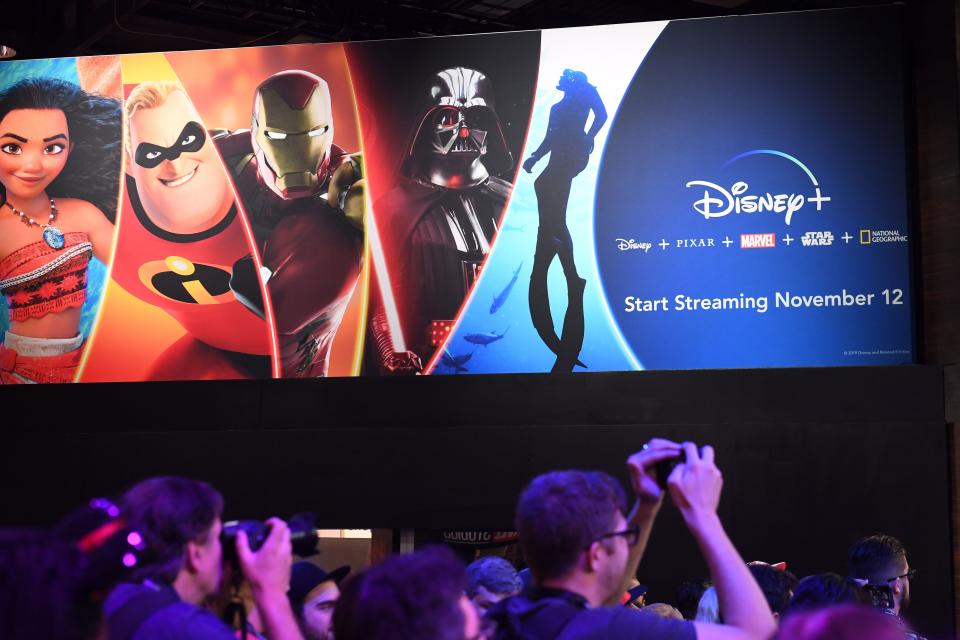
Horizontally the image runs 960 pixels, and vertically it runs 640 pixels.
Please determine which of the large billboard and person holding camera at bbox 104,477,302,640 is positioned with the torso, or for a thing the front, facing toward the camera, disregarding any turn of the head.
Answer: the large billboard

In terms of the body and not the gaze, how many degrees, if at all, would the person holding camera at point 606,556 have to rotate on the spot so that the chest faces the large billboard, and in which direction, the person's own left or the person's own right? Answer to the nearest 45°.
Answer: approximately 45° to the person's own left

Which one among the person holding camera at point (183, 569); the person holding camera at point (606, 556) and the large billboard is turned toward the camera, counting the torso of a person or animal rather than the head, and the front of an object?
the large billboard

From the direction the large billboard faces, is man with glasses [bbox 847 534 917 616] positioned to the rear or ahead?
ahead

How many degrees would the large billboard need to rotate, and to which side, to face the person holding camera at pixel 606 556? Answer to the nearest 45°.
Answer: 0° — it already faces them

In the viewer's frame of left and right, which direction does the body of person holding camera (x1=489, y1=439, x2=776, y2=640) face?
facing away from the viewer and to the right of the viewer

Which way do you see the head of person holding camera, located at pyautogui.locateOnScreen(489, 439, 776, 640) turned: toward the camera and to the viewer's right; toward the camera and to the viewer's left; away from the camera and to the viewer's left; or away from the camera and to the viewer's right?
away from the camera and to the viewer's right

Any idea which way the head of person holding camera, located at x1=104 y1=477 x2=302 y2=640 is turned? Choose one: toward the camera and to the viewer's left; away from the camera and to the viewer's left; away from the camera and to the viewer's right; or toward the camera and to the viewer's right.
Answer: away from the camera and to the viewer's right

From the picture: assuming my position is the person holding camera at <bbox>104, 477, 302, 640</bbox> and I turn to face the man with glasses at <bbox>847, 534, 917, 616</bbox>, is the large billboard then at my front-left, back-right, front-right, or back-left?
front-left

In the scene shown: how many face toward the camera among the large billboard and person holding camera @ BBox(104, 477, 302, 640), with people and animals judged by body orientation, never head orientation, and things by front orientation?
1

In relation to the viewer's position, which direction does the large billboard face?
facing the viewer

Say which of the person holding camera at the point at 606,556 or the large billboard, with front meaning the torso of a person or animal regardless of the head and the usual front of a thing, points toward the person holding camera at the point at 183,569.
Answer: the large billboard

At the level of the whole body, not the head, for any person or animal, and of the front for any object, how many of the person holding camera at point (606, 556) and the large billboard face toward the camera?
1

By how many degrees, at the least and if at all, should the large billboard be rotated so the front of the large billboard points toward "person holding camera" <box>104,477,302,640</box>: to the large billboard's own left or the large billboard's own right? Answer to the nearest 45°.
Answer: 0° — it already faces them

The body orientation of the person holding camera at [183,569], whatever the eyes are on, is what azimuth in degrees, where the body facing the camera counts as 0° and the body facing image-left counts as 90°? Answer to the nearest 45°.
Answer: approximately 225°
